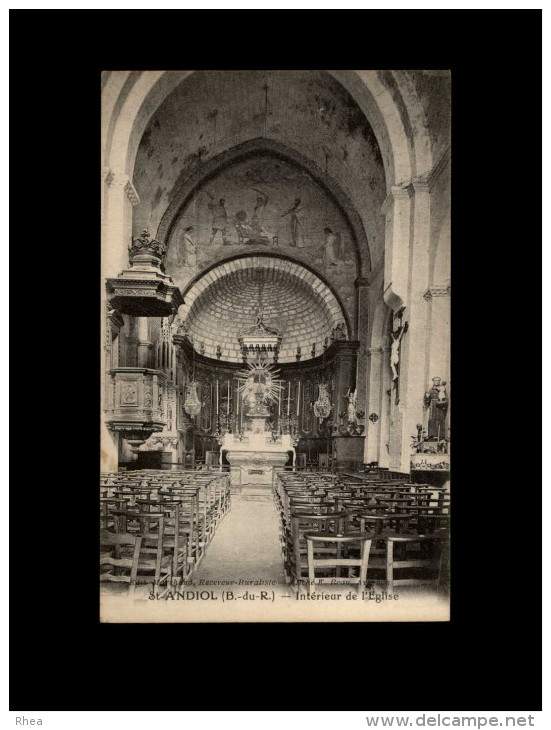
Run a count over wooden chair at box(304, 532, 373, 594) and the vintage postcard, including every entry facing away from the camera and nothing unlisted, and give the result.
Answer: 1

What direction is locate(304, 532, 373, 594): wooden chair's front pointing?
away from the camera

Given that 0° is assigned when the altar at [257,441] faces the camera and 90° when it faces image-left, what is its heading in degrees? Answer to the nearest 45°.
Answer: approximately 0°

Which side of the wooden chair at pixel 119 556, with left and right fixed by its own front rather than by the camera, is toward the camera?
back
